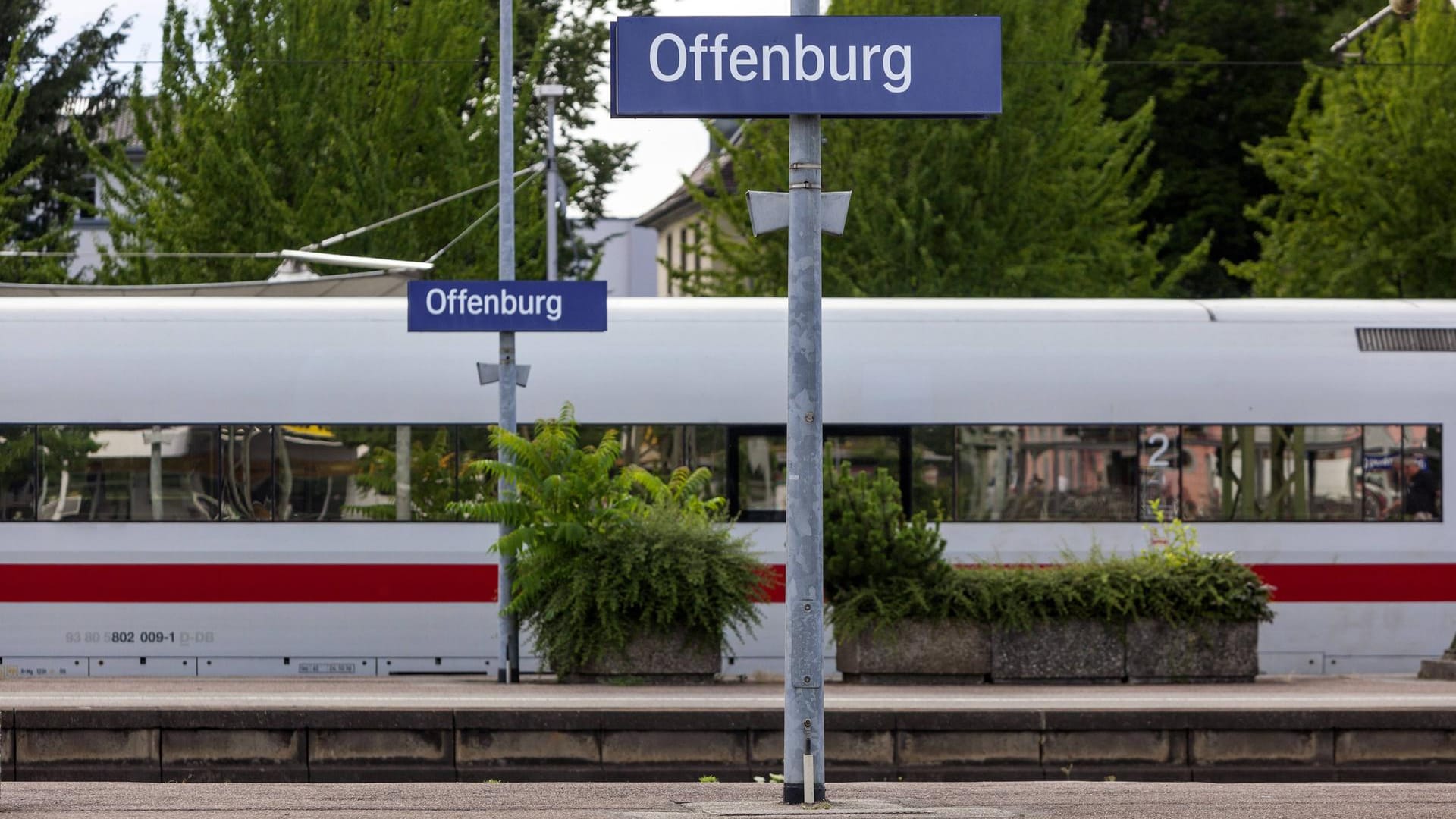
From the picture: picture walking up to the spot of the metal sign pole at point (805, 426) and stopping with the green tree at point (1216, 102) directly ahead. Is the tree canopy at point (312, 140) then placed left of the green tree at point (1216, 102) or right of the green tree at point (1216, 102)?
left

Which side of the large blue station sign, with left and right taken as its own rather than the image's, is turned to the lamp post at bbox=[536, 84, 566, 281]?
back

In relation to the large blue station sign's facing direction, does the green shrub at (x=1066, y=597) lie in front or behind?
behind

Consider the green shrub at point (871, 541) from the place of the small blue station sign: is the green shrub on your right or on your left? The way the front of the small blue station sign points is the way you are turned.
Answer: on your left

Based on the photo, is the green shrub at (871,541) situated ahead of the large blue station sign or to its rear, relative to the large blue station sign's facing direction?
to the rear

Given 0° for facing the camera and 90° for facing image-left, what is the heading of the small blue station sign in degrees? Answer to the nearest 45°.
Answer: approximately 0°

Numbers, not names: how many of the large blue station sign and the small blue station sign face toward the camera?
2

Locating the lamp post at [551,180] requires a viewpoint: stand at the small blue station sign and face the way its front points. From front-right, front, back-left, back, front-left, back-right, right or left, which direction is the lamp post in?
back
